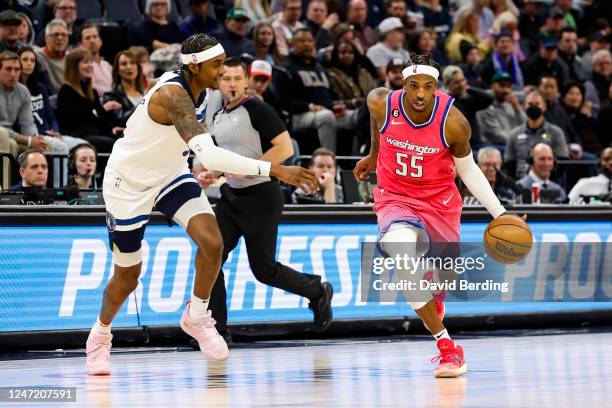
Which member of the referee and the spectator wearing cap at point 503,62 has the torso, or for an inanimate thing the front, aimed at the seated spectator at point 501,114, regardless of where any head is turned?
the spectator wearing cap

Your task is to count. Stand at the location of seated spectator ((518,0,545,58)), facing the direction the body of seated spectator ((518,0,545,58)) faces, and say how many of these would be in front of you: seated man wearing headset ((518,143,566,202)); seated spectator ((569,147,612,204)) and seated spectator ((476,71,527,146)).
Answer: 3

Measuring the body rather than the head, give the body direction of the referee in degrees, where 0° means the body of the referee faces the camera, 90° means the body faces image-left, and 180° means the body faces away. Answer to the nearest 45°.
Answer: approximately 45°

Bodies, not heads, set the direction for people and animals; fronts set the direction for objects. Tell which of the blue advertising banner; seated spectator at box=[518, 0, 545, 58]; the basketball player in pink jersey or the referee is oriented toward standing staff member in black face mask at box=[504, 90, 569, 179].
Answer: seated spectator at box=[518, 0, 545, 58]

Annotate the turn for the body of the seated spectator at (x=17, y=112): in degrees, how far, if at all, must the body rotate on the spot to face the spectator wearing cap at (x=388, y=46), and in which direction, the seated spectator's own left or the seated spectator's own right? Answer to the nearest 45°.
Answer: approximately 90° to the seated spectator's own left

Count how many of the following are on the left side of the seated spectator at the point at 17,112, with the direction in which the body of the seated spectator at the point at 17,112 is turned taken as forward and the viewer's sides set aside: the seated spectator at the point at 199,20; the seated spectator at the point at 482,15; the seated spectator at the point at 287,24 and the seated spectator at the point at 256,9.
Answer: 4

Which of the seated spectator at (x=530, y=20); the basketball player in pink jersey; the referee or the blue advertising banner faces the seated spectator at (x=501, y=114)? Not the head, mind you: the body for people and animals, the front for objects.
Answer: the seated spectator at (x=530, y=20)

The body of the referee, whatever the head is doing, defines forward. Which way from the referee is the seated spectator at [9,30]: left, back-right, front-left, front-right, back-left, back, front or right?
right

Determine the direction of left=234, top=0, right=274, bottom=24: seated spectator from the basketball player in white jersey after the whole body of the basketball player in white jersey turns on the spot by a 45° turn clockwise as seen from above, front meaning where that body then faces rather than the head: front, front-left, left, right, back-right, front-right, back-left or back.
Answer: back-left

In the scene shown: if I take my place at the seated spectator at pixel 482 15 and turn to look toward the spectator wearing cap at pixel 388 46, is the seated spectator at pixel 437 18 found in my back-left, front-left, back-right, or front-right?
front-right

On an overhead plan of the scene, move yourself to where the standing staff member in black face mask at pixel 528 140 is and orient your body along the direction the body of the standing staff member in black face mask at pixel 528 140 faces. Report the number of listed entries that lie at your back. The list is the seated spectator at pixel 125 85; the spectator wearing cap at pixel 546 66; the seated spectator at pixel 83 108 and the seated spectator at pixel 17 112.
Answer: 1

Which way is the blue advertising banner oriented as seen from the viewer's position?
toward the camera

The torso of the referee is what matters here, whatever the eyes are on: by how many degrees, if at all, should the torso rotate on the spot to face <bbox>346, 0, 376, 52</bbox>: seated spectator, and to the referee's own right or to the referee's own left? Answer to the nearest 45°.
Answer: approximately 135° to the referee's own right

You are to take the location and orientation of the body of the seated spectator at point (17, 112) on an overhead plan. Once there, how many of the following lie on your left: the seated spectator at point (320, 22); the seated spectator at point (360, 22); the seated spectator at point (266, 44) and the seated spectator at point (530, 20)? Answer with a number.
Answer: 4

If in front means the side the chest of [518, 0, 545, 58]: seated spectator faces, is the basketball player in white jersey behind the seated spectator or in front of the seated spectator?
in front

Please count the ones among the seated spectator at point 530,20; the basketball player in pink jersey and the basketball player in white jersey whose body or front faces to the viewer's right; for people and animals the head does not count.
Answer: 1

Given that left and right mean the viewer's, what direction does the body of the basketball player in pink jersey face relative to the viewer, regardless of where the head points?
facing the viewer

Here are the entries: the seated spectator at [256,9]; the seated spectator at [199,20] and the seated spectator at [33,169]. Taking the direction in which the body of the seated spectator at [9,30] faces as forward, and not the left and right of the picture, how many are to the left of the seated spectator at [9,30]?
2

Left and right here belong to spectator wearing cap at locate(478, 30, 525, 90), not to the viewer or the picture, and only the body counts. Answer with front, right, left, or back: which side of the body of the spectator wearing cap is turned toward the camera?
front
